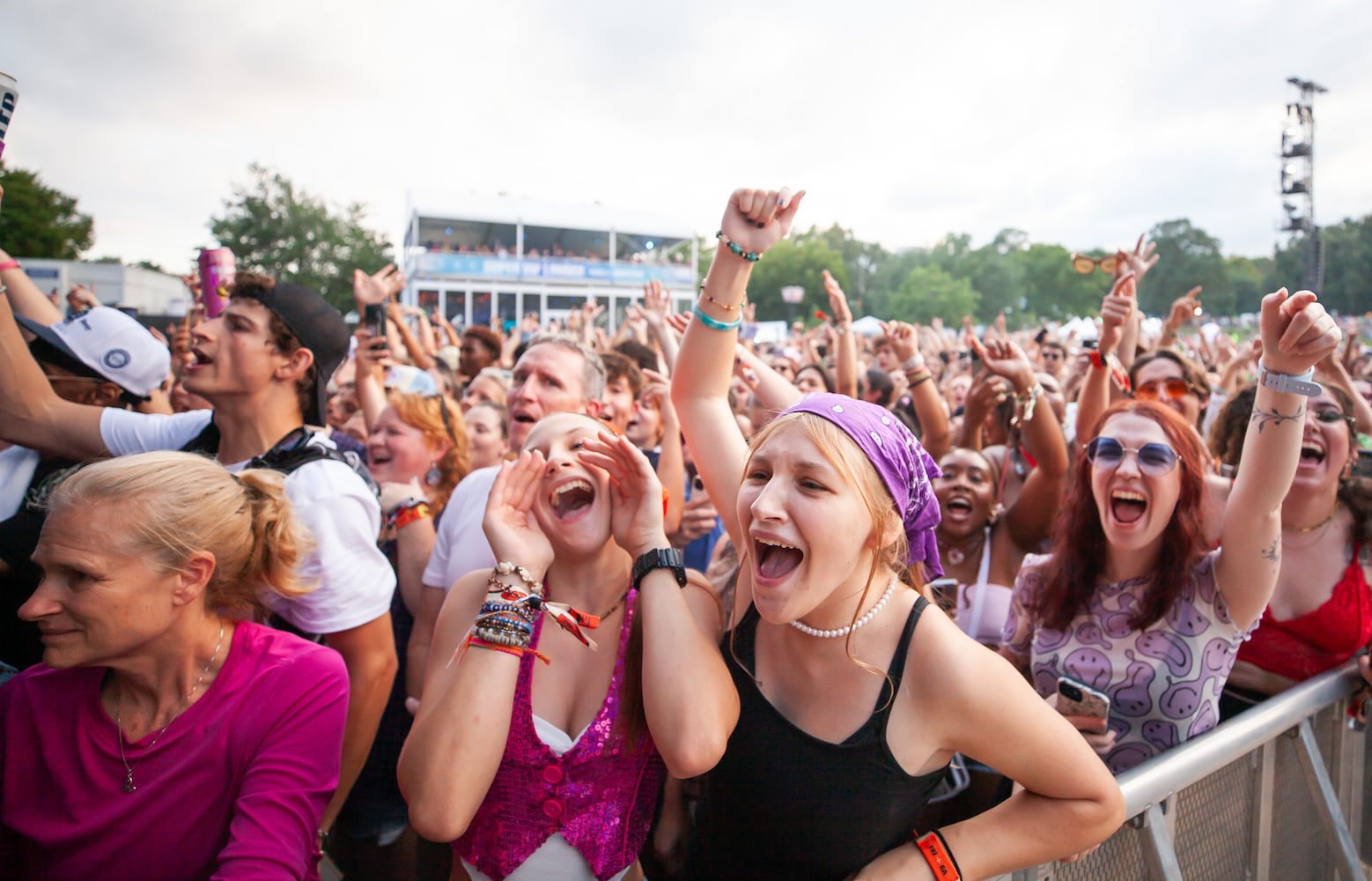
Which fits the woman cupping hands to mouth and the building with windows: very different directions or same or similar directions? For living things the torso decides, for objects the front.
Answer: same or similar directions

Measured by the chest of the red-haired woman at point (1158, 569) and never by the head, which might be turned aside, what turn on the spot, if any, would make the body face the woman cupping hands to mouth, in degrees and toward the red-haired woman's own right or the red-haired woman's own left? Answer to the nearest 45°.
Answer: approximately 45° to the red-haired woman's own right

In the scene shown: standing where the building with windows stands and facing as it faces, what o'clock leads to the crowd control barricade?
The crowd control barricade is roughly at 12 o'clock from the building with windows.

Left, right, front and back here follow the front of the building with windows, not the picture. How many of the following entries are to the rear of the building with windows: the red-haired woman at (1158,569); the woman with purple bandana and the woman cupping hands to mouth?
0

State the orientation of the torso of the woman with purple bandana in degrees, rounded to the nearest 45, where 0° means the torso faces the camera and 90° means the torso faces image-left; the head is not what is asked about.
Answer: approximately 45°

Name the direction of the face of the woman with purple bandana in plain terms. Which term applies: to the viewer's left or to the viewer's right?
to the viewer's left

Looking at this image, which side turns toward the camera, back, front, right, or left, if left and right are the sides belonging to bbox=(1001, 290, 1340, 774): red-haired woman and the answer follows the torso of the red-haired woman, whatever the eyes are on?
front

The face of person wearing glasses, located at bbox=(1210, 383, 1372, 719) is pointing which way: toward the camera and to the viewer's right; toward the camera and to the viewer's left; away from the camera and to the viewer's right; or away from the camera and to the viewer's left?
toward the camera and to the viewer's left

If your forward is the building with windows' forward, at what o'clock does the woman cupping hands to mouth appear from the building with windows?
The woman cupping hands to mouth is roughly at 12 o'clock from the building with windows.
